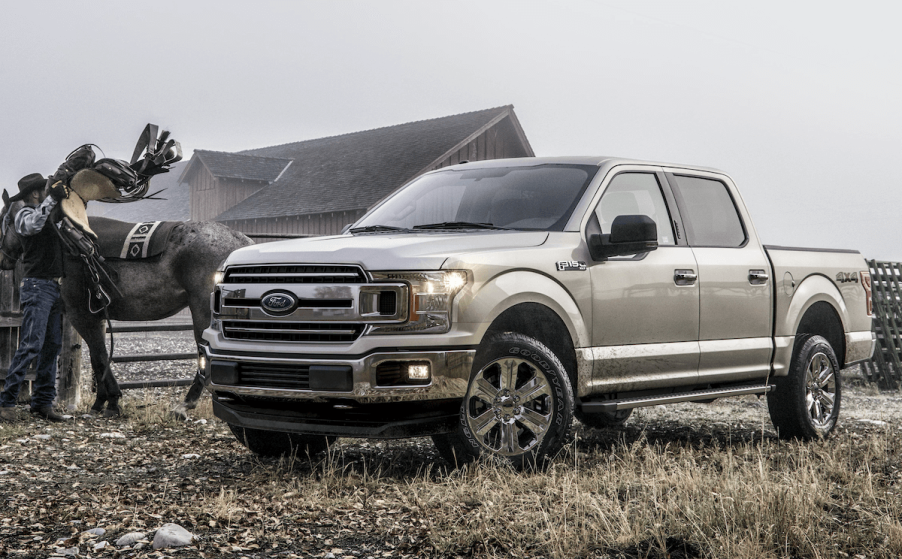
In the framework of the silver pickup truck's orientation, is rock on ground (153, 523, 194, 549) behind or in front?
in front

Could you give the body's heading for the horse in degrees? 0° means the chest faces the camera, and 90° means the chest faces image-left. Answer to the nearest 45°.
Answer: approximately 90°

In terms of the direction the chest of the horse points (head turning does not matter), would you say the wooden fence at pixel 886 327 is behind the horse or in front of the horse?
behind

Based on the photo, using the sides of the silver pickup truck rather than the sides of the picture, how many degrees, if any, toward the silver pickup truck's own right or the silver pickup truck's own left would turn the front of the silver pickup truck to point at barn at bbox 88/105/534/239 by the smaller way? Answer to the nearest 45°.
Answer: approximately 135° to the silver pickup truck's own right

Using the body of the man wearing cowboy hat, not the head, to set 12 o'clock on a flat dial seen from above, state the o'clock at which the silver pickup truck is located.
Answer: The silver pickup truck is roughly at 2 o'clock from the man wearing cowboy hat.

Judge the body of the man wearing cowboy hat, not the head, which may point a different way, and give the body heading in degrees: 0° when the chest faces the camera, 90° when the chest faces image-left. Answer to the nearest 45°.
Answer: approximately 270°

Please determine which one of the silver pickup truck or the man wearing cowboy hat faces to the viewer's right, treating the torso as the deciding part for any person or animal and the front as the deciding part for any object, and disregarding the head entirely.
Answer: the man wearing cowboy hat

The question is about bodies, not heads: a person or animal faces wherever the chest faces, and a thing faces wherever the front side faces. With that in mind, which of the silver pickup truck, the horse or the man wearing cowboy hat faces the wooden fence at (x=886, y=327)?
the man wearing cowboy hat

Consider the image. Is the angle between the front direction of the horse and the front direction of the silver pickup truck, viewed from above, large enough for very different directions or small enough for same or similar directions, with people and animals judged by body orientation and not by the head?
same or similar directions

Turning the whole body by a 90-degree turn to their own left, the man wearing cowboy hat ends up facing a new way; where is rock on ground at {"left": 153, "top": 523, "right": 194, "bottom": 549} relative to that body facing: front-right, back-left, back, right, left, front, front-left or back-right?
back

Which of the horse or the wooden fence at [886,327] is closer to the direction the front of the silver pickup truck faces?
the horse

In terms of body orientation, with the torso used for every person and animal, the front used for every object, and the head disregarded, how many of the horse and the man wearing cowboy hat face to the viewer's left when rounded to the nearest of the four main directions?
1
